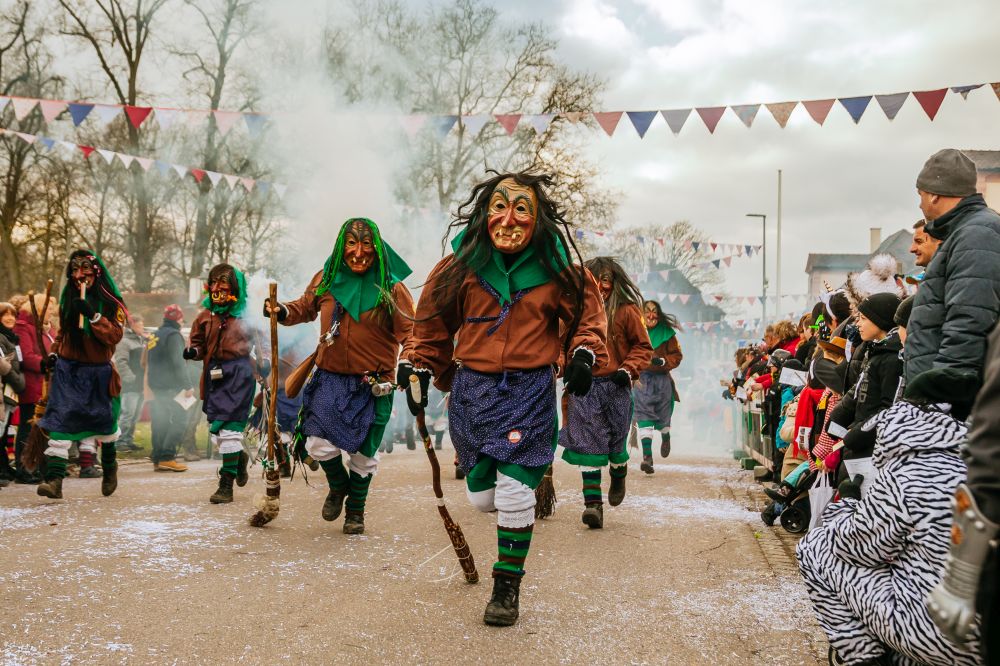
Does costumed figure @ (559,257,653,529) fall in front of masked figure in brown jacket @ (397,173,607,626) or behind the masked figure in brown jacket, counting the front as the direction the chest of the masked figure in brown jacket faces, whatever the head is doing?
behind

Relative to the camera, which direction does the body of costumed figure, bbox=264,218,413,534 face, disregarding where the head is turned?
toward the camera

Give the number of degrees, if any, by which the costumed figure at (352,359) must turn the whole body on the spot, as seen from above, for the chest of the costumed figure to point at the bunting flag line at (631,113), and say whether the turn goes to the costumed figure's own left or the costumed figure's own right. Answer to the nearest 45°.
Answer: approximately 135° to the costumed figure's own left

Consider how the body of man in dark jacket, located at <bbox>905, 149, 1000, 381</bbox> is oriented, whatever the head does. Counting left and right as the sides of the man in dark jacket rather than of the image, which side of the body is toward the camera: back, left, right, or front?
left

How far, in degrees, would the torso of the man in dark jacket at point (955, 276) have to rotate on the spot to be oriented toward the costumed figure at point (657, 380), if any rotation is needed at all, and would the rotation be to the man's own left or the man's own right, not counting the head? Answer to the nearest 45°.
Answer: approximately 45° to the man's own right

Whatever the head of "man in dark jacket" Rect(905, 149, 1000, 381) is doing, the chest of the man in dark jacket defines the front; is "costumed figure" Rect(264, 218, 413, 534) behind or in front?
in front

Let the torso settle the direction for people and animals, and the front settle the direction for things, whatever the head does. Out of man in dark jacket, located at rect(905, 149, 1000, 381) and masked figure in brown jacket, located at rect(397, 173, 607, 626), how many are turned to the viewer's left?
1

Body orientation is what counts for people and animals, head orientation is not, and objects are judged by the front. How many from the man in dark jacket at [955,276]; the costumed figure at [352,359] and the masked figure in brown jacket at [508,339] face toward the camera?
2

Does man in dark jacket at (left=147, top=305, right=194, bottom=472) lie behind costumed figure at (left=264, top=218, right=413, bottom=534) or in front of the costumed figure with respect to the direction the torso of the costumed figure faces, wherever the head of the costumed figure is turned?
behind

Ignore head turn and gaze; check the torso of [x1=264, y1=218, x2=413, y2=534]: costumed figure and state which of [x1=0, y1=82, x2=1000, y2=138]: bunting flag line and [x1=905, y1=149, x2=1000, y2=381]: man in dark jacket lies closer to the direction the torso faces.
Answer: the man in dark jacket

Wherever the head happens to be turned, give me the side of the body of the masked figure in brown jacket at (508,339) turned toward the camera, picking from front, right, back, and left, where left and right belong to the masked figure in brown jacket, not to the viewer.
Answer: front

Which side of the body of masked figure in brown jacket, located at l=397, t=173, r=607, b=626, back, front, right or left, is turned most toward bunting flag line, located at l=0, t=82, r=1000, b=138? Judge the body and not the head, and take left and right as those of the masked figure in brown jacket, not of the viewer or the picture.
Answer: back

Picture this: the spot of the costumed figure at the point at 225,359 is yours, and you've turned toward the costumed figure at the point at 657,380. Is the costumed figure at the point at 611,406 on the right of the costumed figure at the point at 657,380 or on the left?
right

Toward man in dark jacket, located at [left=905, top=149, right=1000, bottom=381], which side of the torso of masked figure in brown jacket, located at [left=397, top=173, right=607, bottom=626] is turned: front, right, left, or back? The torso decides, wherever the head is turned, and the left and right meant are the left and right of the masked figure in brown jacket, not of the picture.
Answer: left
